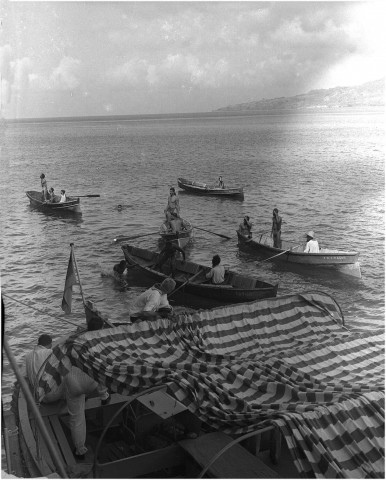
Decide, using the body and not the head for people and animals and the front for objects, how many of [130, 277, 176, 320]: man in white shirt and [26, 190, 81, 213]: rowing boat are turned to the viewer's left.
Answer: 1

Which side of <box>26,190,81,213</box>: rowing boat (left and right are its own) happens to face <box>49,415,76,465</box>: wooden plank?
left

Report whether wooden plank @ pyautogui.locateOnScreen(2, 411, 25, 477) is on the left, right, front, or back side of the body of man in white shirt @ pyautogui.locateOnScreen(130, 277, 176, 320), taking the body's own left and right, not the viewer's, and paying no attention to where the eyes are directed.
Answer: back

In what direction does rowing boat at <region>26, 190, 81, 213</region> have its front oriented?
to the viewer's left

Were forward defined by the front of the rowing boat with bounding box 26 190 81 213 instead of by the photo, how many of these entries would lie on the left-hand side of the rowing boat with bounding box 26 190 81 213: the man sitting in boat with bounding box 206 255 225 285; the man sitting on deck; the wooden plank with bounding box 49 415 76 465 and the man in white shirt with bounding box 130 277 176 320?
4

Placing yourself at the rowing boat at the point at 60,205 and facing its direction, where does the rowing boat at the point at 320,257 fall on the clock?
the rowing boat at the point at 320,257 is roughly at 8 o'clock from the rowing boat at the point at 60,205.

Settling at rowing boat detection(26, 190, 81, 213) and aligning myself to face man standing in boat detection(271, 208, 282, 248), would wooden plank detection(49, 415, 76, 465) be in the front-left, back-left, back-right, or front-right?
front-right

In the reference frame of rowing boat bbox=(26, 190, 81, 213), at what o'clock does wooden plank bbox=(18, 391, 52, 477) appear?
The wooden plank is roughly at 9 o'clock from the rowing boat.

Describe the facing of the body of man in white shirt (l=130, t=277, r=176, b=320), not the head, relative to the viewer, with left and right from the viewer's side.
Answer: facing away from the viewer and to the right of the viewer

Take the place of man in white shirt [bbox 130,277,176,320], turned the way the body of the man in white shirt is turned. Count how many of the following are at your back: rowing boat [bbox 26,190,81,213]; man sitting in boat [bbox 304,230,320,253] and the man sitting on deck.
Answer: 1

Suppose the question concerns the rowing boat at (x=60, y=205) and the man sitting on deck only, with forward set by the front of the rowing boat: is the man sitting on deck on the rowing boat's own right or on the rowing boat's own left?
on the rowing boat's own left

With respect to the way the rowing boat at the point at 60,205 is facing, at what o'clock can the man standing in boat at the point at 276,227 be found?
The man standing in boat is roughly at 8 o'clock from the rowing boat.
